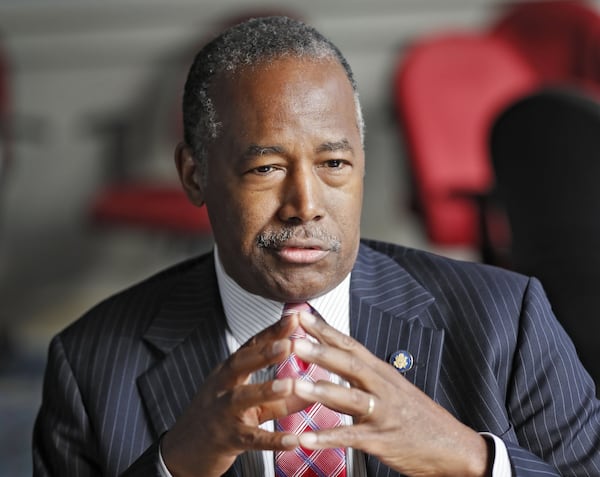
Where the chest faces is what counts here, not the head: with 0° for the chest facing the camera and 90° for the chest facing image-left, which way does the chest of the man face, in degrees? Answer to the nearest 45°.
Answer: approximately 0°

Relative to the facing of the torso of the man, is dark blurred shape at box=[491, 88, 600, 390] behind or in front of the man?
behind

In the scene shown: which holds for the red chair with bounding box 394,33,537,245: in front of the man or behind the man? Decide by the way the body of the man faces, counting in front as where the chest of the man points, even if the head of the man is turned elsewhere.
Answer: behind

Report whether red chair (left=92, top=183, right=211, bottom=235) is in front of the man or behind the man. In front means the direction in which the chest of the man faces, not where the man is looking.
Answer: behind
